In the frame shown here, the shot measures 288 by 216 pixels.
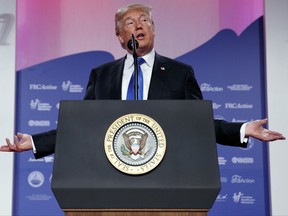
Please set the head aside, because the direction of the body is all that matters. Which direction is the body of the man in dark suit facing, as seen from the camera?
toward the camera

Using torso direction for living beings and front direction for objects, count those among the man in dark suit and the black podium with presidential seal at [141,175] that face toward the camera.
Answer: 2

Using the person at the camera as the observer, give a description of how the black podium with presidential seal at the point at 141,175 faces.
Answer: facing the viewer

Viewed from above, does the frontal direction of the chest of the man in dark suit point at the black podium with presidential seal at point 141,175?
yes

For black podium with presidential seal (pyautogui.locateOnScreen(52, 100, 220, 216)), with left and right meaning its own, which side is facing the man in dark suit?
back
